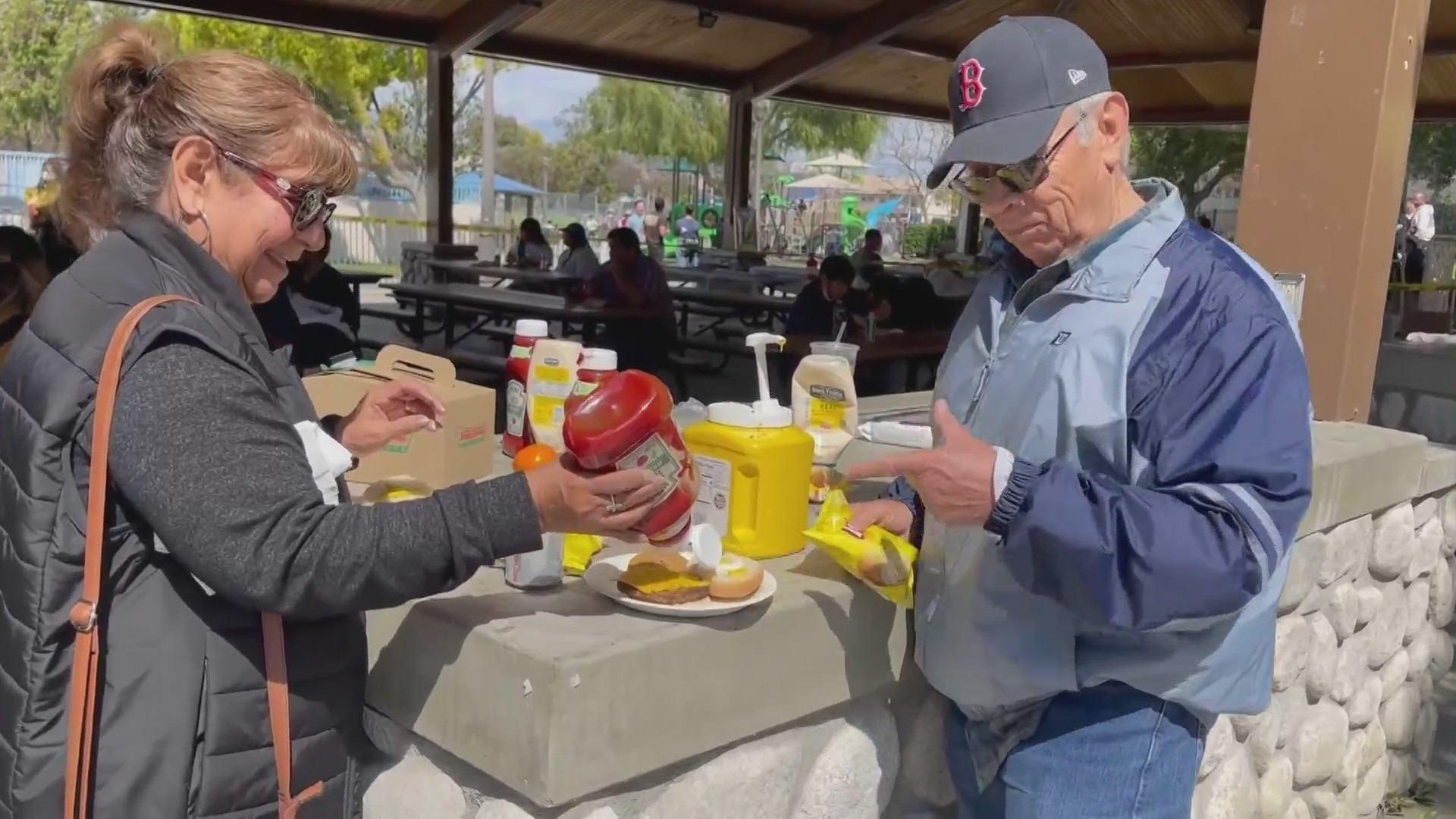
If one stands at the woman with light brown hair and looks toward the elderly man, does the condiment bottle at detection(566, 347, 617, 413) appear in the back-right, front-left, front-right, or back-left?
front-left

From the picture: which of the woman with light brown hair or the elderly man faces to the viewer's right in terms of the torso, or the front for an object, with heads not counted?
the woman with light brown hair

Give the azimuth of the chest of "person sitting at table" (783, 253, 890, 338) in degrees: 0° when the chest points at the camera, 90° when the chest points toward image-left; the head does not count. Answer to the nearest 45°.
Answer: approximately 315°

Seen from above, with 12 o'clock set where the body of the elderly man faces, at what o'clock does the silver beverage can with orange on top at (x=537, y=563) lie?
The silver beverage can with orange on top is roughly at 1 o'clock from the elderly man.

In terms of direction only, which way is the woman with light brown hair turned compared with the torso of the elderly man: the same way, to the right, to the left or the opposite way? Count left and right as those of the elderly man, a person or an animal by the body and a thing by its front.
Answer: the opposite way

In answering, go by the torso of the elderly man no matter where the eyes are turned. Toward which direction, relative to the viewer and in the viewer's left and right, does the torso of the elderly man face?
facing the viewer and to the left of the viewer

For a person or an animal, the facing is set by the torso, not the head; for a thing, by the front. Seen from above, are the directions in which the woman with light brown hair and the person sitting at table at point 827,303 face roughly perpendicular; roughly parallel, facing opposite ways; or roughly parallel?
roughly perpendicular

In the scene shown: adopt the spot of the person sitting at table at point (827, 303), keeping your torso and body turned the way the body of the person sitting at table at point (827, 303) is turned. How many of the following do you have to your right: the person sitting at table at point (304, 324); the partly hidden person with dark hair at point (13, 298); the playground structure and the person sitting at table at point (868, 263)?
2

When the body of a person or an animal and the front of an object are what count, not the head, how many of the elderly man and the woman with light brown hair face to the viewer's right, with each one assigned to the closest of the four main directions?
1

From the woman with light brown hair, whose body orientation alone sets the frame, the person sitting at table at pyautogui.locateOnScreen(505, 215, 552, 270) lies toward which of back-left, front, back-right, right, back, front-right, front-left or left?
left

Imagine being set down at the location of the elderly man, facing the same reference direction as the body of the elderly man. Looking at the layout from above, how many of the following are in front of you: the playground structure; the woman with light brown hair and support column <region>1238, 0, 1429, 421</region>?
1

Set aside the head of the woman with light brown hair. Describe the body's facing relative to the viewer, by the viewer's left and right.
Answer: facing to the right of the viewer

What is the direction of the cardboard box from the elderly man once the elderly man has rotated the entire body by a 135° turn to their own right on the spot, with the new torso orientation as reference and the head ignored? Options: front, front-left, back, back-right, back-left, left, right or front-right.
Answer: left

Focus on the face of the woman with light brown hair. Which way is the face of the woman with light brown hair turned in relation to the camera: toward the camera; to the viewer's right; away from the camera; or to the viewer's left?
to the viewer's right

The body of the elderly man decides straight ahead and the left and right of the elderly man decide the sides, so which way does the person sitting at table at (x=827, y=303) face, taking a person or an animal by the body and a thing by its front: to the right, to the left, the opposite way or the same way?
to the left
